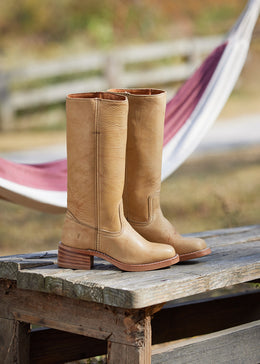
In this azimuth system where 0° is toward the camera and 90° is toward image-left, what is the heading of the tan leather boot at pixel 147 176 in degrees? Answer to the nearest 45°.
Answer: approximately 270°

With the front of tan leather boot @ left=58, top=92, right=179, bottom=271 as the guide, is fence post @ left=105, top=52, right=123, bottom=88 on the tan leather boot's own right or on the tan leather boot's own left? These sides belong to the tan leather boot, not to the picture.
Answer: on the tan leather boot's own left

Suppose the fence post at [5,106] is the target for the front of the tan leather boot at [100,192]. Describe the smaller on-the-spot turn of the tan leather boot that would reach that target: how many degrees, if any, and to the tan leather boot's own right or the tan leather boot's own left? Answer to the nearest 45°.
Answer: approximately 90° to the tan leather boot's own left

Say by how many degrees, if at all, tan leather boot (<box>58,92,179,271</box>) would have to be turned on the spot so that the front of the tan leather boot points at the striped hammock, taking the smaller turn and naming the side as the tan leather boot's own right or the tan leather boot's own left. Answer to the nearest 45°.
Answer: approximately 90° to the tan leather boot's own left

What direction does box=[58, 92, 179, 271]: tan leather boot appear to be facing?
to the viewer's right

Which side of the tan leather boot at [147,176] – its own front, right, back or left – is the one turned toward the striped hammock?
left

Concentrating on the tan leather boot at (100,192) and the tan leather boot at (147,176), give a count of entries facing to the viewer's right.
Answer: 2
